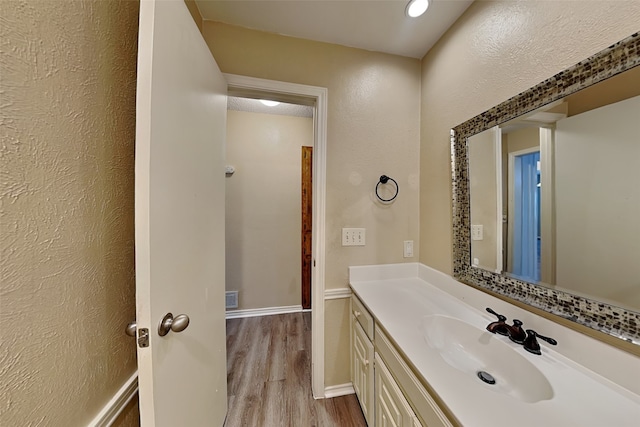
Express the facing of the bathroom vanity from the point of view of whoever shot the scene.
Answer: facing the viewer and to the left of the viewer

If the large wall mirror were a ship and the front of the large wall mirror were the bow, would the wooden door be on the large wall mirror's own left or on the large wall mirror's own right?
on the large wall mirror's own right

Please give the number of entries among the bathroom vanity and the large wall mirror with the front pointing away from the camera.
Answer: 0

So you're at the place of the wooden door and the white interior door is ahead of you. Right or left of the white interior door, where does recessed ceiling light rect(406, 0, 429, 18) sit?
left

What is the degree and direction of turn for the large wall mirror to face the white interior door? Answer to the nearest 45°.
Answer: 0° — it already faces it

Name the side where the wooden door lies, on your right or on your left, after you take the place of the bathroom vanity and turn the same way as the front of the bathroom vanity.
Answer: on your right
